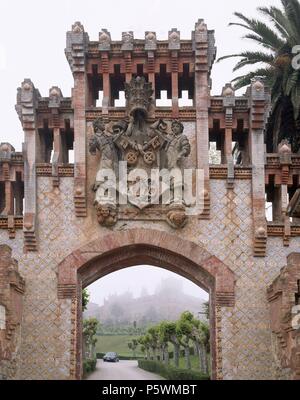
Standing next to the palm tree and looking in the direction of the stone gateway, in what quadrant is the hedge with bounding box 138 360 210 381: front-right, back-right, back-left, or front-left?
back-right

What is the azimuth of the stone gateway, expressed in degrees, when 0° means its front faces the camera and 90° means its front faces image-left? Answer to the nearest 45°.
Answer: approximately 0°

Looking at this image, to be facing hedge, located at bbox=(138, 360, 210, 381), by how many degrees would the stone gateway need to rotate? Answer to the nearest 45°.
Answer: approximately 180°

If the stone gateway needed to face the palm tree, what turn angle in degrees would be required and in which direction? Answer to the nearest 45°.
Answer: approximately 135° to its left

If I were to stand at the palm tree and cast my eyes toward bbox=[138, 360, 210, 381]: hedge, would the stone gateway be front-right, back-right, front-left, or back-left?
back-left
